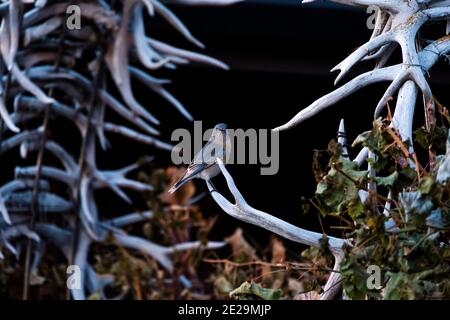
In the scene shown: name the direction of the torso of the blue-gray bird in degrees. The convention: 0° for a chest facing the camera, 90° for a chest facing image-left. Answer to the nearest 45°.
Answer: approximately 270°
